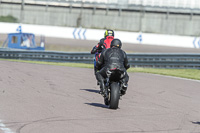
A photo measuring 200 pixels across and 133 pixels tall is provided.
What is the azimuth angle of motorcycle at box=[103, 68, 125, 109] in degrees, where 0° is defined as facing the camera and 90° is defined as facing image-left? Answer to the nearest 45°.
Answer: approximately 180°

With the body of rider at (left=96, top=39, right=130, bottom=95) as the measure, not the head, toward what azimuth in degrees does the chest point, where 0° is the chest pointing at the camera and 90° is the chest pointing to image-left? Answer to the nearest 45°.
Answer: approximately 180°
